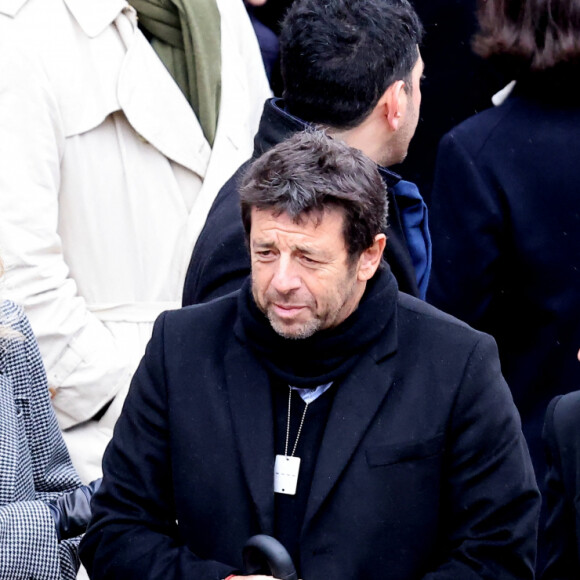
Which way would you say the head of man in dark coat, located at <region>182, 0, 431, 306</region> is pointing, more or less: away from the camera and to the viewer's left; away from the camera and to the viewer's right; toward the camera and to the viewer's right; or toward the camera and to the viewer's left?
away from the camera and to the viewer's right

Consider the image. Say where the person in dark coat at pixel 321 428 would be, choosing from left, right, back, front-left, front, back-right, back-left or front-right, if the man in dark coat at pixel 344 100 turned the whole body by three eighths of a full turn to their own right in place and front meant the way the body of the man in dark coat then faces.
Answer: front

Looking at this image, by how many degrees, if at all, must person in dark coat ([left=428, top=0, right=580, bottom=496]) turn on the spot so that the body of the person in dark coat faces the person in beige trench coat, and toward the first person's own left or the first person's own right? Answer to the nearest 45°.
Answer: approximately 90° to the first person's own left

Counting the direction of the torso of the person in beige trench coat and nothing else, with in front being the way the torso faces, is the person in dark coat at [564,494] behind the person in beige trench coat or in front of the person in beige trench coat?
in front

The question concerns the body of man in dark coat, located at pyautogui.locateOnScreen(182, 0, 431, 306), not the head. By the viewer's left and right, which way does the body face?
facing away from the viewer and to the right of the viewer

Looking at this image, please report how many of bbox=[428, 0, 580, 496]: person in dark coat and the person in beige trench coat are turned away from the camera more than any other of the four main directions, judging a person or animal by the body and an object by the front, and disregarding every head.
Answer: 1

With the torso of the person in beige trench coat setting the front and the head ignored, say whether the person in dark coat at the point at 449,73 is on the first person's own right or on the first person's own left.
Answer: on the first person's own left

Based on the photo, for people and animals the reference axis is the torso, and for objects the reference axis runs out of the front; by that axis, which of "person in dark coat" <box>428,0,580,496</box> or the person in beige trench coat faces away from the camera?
the person in dark coat

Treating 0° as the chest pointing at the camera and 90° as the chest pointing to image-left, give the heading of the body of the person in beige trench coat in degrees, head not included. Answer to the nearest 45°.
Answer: approximately 315°

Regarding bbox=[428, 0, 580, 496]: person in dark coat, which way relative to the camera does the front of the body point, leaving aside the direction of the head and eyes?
away from the camera
